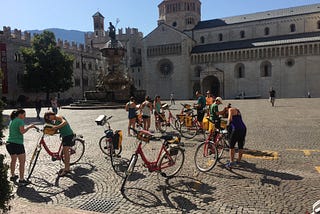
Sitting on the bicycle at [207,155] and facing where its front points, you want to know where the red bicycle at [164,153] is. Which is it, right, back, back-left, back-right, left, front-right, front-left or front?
front

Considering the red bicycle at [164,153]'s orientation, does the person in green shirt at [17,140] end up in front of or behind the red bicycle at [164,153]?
in front

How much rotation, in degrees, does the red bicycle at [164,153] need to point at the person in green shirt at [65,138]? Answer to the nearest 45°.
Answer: approximately 45° to its right

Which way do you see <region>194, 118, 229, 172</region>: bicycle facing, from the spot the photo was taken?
facing the viewer and to the left of the viewer

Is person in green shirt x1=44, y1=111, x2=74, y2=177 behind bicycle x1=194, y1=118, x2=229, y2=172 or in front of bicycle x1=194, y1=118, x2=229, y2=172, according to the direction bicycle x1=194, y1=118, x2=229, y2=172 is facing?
in front

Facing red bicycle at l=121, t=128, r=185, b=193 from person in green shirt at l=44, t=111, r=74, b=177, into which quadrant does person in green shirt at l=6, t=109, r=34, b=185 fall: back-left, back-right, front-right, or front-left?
back-right

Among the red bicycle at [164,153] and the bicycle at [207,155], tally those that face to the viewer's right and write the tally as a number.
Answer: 0

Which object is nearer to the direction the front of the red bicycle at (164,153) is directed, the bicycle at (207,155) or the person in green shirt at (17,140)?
the person in green shirt

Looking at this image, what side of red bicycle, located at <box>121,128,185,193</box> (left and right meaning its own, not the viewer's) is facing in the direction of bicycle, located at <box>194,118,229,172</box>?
back
